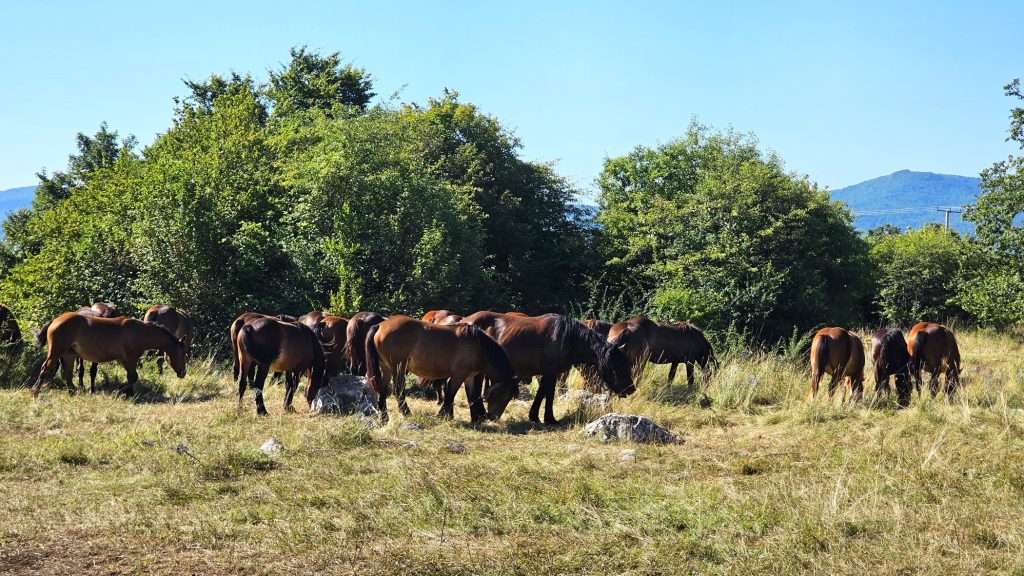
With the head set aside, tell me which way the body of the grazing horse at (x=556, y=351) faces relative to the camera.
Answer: to the viewer's right

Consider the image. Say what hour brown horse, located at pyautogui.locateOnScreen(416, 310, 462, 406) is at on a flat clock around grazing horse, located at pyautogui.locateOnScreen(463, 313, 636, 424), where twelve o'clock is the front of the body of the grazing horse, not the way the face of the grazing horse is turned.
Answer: The brown horse is roughly at 7 o'clock from the grazing horse.

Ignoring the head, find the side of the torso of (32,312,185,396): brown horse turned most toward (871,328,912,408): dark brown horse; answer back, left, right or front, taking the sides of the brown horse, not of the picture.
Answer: front

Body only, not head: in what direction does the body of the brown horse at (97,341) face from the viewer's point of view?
to the viewer's right

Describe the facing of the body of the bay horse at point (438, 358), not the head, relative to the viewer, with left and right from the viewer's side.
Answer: facing to the right of the viewer

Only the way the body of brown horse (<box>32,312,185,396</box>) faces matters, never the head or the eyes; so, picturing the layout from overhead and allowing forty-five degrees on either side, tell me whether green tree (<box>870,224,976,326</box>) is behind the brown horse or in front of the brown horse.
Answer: in front
